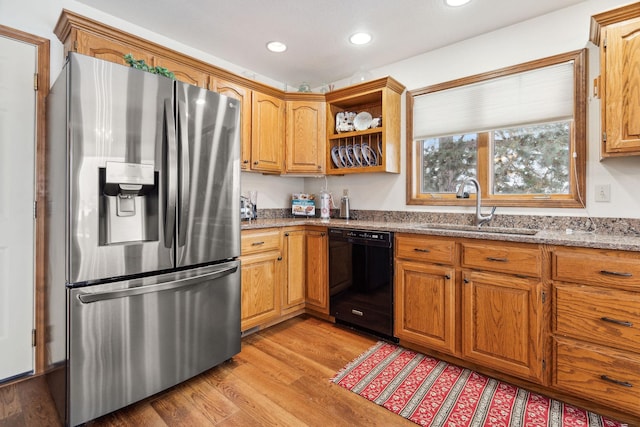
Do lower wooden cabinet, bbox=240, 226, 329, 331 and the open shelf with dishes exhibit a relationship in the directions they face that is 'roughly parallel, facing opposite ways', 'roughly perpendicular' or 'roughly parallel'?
roughly perpendicular

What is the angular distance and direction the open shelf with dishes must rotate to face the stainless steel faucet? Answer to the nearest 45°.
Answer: approximately 90° to its left

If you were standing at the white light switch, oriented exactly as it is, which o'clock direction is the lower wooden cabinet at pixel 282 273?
The lower wooden cabinet is roughly at 2 o'clock from the white light switch.

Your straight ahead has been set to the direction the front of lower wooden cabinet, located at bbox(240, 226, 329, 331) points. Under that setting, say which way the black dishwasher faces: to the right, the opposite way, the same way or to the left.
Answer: to the right

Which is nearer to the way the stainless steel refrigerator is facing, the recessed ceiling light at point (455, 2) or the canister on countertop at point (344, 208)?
the recessed ceiling light

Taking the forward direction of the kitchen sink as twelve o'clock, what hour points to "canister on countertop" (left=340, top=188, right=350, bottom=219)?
The canister on countertop is roughly at 2 o'clock from the kitchen sink.

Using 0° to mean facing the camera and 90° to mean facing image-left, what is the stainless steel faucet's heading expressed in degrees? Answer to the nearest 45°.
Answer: approximately 45°

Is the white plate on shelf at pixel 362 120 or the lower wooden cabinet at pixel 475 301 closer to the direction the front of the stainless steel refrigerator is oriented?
the lower wooden cabinet
